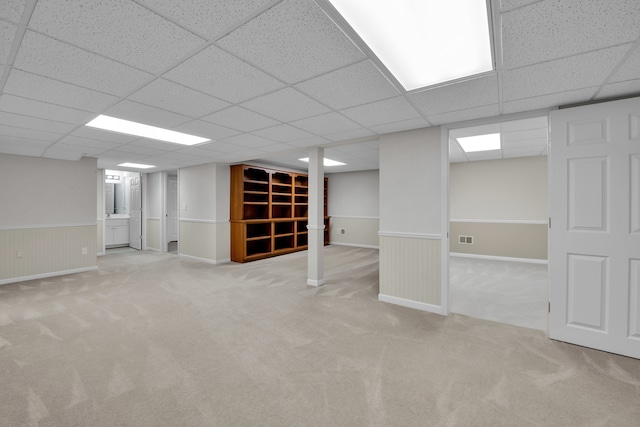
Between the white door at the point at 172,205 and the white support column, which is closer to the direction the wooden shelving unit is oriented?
the white support column

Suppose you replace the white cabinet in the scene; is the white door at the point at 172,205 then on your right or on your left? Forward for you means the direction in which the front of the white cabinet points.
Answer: on your left

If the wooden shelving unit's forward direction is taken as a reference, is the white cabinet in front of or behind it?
behind

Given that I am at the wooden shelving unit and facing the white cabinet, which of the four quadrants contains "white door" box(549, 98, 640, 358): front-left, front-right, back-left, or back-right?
back-left

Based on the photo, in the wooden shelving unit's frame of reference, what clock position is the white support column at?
The white support column is roughly at 1 o'clock from the wooden shelving unit.

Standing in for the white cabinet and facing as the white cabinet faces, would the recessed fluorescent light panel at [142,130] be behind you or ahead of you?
ahead

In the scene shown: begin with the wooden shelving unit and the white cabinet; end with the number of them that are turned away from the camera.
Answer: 0

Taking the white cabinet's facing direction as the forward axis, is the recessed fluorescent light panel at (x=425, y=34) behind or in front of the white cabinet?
in front

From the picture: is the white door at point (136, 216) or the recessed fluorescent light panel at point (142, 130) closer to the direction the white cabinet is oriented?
the recessed fluorescent light panel

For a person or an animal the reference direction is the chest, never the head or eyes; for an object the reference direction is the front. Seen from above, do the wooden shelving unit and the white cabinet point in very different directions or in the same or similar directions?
same or similar directions

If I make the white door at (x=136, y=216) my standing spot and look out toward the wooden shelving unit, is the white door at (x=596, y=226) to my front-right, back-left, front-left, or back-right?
front-right

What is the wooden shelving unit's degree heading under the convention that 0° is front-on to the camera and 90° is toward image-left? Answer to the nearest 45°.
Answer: approximately 315°

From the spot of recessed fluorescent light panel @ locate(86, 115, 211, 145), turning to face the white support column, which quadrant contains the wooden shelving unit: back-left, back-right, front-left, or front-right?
front-left

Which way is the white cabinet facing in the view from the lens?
facing the viewer
